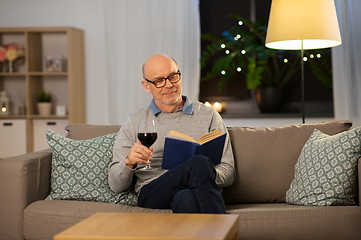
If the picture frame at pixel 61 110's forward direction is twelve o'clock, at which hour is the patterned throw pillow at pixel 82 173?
The patterned throw pillow is roughly at 12 o'clock from the picture frame.

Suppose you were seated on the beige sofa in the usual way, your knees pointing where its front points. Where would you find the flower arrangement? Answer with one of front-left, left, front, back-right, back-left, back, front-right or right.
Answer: back-right

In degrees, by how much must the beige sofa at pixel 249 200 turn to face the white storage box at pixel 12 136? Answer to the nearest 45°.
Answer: approximately 135° to its right

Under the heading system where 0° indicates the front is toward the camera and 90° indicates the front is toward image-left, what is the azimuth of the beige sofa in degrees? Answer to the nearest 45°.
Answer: approximately 0°

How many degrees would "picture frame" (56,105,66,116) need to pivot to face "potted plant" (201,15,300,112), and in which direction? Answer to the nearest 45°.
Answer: approximately 90° to its left

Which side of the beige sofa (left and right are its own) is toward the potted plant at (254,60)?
back

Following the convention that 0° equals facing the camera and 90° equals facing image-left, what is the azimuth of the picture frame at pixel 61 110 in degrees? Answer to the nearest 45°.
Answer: approximately 0°
